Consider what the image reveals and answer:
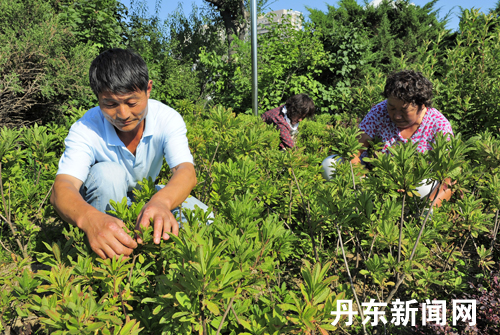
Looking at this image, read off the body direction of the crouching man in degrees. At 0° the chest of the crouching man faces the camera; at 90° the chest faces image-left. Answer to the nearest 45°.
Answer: approximately 0°

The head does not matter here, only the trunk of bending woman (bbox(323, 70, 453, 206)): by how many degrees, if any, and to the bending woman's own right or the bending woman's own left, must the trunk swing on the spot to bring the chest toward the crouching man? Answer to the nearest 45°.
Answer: approximately 45° to the bending woman's own right

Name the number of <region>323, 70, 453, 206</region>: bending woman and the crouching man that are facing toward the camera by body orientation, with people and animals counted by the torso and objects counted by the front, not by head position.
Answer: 2

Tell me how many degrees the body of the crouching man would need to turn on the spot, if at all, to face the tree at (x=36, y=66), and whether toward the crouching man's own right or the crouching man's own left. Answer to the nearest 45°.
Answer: approximately 180°

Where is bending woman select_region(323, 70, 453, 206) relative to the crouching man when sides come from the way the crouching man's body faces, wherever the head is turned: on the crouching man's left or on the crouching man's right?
on the crouching man's left

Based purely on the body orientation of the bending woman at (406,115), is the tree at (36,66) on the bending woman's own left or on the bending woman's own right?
on the bending woman's own right

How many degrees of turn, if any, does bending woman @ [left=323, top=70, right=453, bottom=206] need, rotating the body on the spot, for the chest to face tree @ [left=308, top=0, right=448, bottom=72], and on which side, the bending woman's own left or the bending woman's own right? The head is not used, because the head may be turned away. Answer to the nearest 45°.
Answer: approximately 180°
